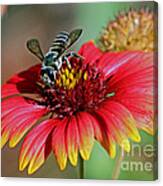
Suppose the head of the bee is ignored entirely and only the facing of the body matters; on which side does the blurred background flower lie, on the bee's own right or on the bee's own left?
on the bee's own left
